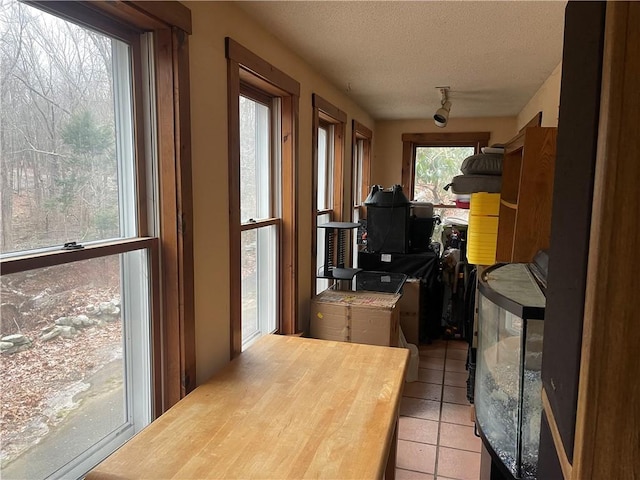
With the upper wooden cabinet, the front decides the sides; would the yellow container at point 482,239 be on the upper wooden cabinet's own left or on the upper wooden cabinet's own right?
on the upper wooden cabinet's own right

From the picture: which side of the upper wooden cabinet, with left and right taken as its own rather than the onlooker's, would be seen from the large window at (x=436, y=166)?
right

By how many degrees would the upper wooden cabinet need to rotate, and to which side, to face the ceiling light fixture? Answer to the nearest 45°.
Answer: approximately 90° to its right

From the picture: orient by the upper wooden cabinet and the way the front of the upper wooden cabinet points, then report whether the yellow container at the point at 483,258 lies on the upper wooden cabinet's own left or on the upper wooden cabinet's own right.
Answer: on the upper wooden cabinet's own right

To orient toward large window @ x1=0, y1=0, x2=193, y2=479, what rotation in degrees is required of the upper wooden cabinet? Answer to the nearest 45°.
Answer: approximately 45° to its left

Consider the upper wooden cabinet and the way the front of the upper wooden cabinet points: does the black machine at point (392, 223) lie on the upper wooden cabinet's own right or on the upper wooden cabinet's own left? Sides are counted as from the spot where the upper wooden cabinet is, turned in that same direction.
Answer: on the upper wooden cabinet's own right

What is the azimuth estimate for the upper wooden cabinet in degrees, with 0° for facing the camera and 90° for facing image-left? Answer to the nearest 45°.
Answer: approximately 90°

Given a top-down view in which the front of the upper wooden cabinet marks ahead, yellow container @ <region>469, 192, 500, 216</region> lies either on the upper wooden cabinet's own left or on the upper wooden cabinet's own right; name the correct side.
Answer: on the upper wooden cabinet's own right

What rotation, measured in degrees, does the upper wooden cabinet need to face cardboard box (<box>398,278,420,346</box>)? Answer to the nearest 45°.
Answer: approximately 45° to its right
